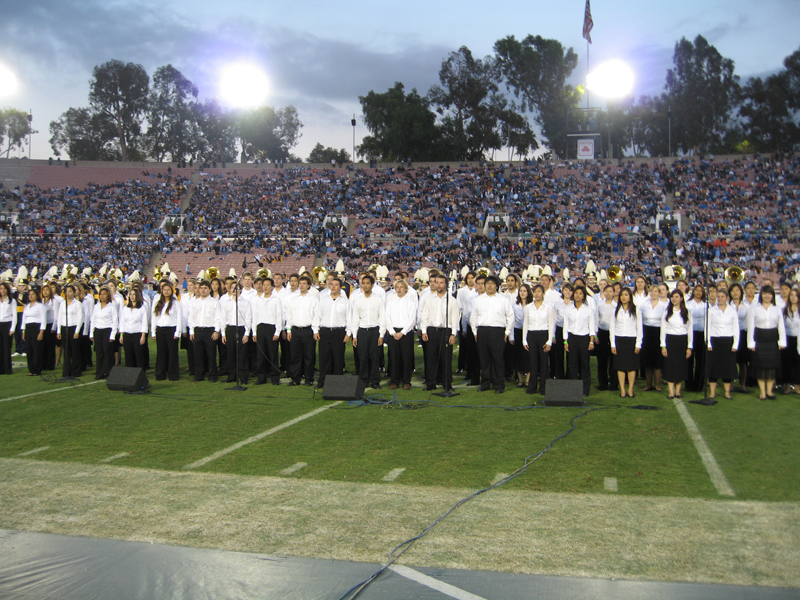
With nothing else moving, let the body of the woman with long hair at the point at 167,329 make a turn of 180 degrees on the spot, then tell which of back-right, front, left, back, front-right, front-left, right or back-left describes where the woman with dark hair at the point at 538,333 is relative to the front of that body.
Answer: back-right

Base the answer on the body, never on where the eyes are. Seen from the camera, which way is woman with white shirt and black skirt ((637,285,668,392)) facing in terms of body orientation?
toward the camera

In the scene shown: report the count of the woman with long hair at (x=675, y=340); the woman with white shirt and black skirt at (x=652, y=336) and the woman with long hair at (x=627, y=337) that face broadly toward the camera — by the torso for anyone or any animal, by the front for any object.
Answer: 3

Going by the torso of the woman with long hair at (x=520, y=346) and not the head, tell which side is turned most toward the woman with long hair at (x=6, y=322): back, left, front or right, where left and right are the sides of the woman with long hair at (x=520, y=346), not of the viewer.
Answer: right

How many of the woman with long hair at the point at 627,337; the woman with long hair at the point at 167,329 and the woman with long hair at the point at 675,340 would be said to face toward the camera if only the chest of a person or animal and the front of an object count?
3

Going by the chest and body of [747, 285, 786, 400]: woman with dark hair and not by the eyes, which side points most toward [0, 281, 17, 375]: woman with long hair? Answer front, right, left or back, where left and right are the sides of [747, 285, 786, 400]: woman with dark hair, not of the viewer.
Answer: right

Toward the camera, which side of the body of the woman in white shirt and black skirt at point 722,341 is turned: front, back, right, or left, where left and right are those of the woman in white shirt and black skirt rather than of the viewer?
front

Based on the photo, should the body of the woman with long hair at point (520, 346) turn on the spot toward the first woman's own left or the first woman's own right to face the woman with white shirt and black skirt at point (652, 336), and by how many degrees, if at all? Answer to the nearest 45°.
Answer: approximately 90° to the first woman's own left

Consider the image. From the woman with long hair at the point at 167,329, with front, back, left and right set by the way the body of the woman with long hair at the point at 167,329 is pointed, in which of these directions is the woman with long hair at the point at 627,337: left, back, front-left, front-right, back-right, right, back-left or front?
front-left

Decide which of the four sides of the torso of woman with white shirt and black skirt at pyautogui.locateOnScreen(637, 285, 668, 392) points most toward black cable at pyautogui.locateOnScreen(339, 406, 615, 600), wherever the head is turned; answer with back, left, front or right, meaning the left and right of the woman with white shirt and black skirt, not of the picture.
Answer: front

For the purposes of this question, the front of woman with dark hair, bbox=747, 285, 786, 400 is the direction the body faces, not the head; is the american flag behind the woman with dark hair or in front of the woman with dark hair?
behind

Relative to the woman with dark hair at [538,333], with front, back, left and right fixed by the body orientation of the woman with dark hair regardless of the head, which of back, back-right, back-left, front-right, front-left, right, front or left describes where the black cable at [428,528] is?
front
